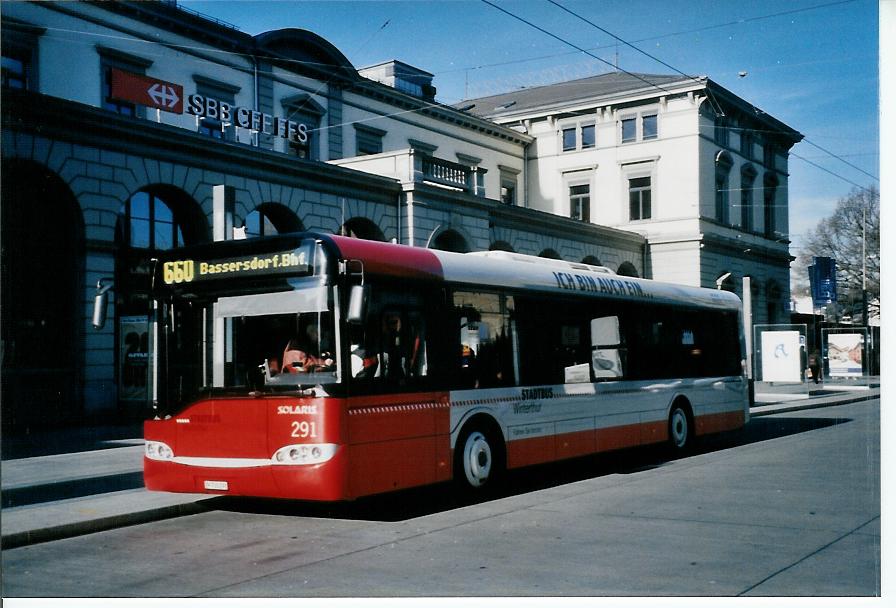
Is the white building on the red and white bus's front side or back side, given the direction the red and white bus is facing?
on the back side

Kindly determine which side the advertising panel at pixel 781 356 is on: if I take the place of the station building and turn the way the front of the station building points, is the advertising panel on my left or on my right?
on my left

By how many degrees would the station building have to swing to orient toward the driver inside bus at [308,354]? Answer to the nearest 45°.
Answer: approximately 45° to its right

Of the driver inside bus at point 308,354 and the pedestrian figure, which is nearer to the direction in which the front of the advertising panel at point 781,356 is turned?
the driver inside bus

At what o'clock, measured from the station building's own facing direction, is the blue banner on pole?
The blue banner on pole is roughly at 10 o'clock from the station building.

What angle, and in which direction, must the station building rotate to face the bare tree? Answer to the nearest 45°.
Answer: approximately 45° to its left

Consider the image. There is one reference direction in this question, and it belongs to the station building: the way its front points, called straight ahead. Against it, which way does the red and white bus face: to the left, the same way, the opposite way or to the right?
to the right

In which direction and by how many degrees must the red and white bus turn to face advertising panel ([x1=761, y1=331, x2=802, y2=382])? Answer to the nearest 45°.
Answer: approximately 180°

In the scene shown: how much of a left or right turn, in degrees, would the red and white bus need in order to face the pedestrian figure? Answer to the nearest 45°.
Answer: approximately 180°

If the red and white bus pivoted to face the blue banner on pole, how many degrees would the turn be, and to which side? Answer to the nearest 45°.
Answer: approximately 180°
